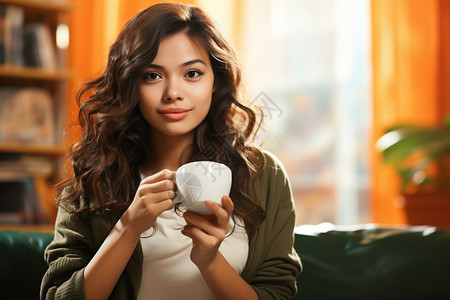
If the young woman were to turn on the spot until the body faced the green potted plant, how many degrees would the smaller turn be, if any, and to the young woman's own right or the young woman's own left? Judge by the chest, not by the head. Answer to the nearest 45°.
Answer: approximately 135° to the young woman's own left

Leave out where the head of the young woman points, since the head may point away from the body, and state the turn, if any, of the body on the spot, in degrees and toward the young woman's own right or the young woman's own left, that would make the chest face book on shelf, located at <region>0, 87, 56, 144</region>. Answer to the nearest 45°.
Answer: approximately 180°

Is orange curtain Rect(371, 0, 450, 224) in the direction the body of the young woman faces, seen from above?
no

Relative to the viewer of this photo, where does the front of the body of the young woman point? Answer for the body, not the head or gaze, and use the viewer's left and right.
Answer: facing the viewer

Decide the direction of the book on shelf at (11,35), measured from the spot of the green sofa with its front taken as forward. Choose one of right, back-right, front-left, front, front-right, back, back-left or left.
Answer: back-right

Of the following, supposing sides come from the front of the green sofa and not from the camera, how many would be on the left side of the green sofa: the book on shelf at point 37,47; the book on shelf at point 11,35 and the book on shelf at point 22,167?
0

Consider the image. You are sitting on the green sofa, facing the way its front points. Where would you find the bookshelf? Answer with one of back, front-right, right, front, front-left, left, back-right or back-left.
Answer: back-right

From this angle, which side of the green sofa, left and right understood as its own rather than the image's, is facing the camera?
front

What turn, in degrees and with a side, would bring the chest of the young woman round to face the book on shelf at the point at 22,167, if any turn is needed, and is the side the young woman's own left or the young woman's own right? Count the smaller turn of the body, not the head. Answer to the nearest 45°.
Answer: approximately 180°

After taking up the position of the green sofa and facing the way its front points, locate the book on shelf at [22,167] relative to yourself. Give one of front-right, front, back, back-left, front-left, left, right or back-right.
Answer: back-right

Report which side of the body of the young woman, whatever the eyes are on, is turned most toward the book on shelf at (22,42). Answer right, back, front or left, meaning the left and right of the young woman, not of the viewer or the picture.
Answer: back

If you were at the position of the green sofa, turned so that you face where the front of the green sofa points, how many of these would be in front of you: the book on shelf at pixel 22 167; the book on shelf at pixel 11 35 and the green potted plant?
0

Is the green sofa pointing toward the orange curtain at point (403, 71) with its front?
no

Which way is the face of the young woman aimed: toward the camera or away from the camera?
toward the camera

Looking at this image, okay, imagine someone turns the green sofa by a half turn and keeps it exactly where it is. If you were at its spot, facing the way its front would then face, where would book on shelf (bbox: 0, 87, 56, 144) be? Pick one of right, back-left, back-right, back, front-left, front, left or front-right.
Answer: front-left

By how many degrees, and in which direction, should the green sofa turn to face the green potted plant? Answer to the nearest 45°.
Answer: approximately 180°
